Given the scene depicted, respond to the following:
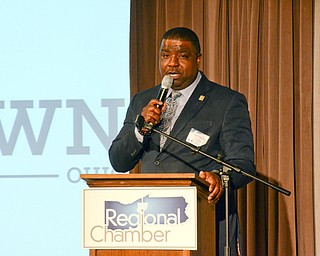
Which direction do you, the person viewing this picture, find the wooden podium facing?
facing the viewer

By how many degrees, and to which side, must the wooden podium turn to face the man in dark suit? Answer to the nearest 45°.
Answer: approximately 180°

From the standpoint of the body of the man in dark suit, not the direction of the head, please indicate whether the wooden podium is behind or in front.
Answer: in front

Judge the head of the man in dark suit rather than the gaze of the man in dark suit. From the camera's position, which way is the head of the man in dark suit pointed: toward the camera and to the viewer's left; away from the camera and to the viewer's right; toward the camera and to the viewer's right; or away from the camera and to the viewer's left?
toward the camera and to the viewer's left

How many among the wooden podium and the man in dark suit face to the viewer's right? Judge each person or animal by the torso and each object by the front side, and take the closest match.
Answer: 0

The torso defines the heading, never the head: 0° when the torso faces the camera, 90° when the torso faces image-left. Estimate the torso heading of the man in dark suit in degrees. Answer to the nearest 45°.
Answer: approximately 45°
